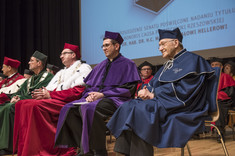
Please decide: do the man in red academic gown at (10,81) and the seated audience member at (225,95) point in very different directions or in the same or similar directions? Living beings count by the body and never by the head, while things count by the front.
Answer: same or similar directions

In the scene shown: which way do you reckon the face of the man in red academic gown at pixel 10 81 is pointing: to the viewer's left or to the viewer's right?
to the viewer's left

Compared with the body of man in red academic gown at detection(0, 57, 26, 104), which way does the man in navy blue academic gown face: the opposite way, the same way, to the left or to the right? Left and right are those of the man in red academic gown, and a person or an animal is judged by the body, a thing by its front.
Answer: the same way

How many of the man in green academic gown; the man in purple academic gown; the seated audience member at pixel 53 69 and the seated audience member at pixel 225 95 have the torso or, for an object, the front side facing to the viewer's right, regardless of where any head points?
0

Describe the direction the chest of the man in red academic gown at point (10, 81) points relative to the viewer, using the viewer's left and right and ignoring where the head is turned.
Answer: facing to the left of the viewer

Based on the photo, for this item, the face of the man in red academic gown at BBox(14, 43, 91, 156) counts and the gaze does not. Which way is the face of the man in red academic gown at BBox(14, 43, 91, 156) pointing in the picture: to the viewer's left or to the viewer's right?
to the viewer's left

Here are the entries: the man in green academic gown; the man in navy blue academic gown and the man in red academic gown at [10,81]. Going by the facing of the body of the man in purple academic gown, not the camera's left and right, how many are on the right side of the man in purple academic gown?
2

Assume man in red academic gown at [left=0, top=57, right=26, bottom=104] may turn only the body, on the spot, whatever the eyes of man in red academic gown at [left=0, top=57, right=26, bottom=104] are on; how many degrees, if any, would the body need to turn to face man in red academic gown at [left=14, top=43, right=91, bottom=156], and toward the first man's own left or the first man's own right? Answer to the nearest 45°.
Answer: approximately 90° to the first man's own left

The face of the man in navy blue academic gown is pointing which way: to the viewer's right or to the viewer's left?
to the viewer's left

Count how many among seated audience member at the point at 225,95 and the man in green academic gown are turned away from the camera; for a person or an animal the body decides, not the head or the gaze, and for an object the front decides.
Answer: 0

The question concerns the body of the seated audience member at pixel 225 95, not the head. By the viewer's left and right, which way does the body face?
facing the viewer and to the left of the viewer

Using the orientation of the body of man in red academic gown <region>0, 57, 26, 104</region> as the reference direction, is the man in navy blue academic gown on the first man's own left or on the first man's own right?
on the first man's own left

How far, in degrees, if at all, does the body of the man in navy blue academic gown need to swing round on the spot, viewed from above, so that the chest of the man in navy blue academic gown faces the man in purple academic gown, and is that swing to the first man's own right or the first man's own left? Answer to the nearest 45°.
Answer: approximately 90° to the first man's own right

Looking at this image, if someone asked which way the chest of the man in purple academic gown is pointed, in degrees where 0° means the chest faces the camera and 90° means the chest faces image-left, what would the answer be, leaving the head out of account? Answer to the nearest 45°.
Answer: approximately 45°
